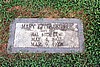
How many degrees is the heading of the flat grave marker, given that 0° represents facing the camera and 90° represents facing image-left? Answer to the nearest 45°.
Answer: approximately 0°
